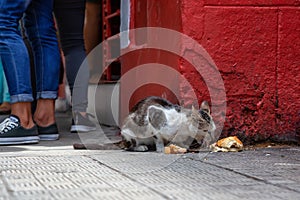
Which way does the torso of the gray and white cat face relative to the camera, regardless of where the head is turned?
to the viewer's right
